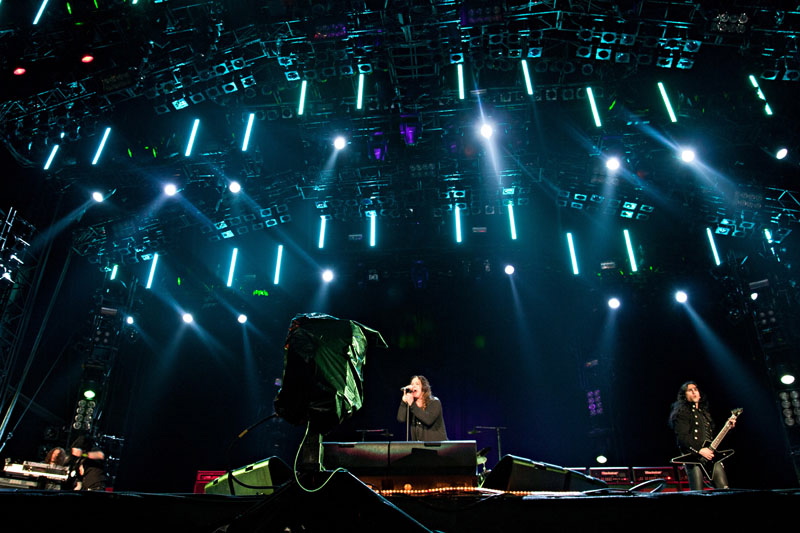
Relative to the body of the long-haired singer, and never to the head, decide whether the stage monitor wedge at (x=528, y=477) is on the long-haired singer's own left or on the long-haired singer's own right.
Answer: on the long-haired singer's own left

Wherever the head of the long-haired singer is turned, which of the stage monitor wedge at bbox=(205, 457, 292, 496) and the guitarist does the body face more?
the stage monitor wedge

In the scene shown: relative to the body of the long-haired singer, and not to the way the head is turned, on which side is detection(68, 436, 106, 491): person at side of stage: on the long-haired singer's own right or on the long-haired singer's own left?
on the long-haired singer's own right

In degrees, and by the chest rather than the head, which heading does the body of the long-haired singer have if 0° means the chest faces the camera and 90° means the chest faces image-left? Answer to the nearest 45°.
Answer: approximately 45°

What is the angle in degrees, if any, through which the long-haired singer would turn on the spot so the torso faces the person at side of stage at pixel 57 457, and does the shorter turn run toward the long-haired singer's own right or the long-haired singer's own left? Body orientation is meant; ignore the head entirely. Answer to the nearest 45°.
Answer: approximately 45° to the long-haired singer's own right
